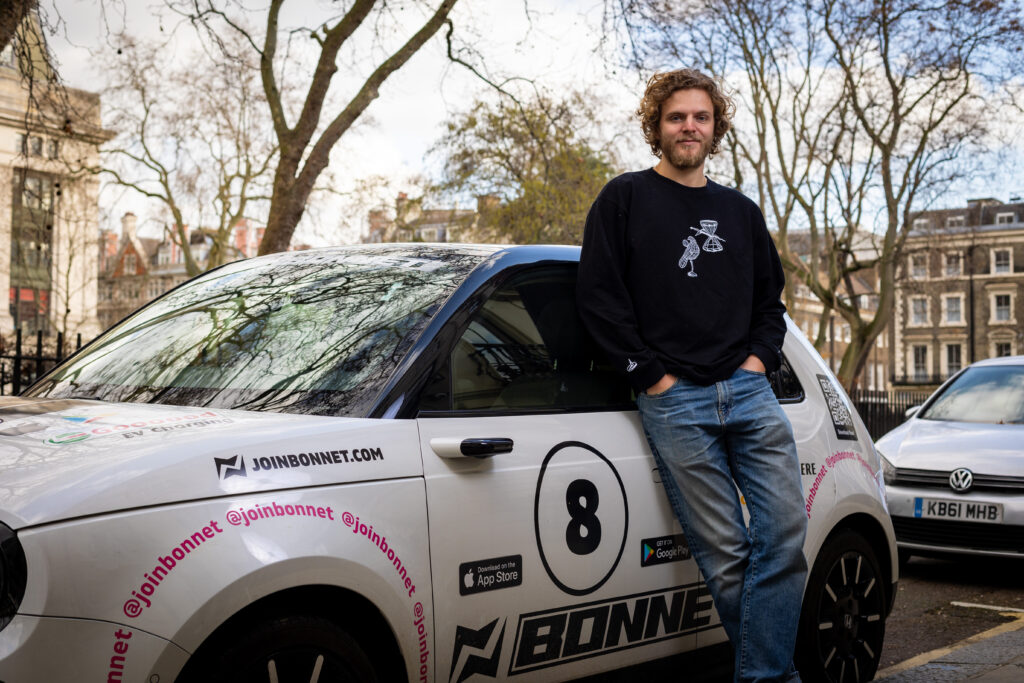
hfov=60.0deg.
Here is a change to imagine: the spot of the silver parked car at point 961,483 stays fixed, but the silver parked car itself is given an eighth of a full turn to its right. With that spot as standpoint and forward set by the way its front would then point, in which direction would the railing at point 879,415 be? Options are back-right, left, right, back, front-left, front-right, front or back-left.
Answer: right

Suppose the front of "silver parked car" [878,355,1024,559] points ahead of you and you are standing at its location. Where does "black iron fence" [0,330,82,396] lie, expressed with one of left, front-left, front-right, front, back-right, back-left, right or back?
front-right

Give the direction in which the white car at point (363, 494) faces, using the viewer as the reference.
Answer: facing the viewer and to the left of the viewer

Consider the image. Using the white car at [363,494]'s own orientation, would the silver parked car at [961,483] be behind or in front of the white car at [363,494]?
behind

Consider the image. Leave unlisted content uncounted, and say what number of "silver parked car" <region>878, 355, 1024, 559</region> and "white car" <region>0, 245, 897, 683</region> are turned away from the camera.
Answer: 0

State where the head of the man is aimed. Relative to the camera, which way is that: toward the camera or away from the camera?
toward the camera

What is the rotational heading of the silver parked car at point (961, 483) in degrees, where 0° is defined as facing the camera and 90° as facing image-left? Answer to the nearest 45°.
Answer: approximately 45°

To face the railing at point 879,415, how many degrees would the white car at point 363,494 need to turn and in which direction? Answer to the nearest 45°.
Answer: approximately 180°
